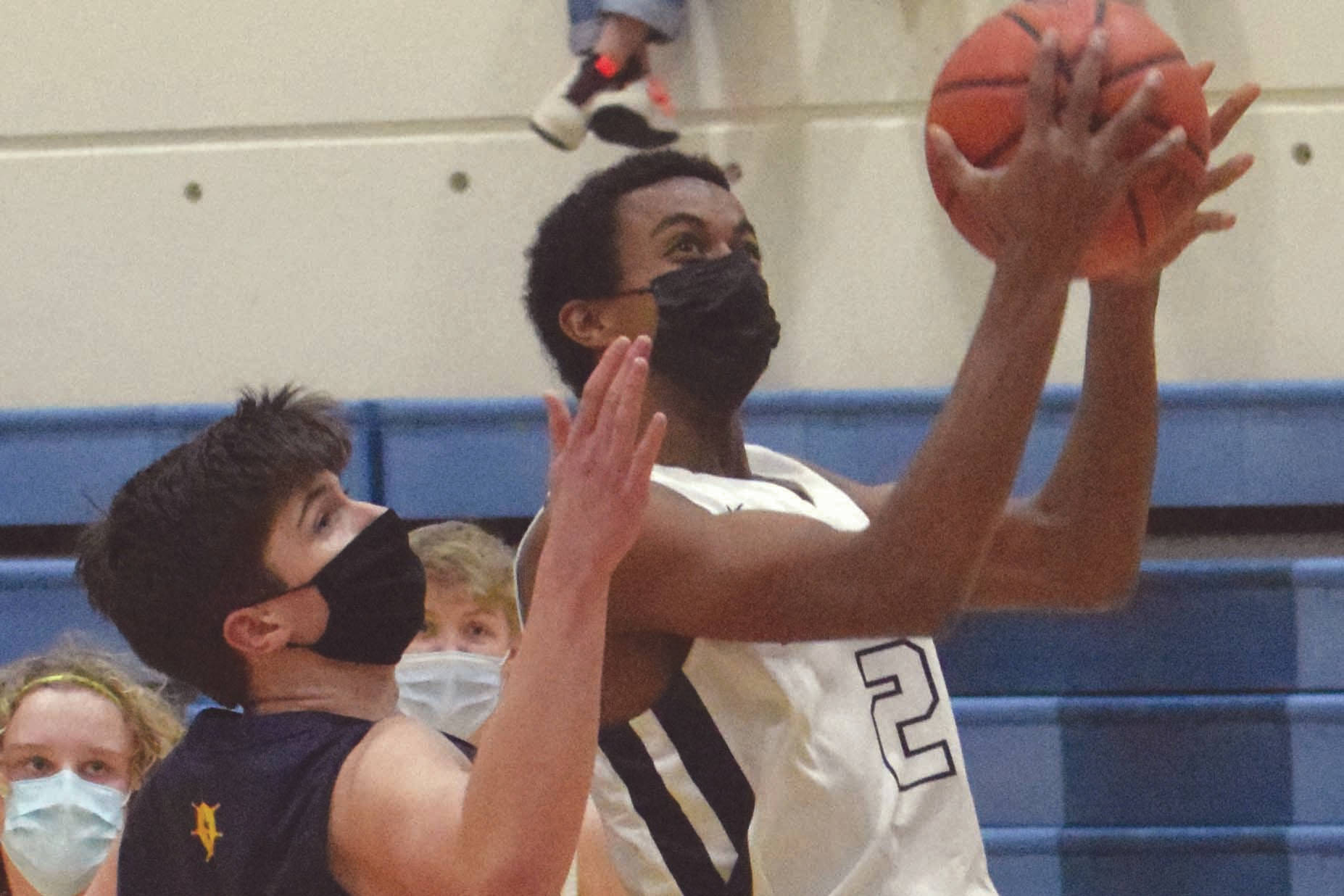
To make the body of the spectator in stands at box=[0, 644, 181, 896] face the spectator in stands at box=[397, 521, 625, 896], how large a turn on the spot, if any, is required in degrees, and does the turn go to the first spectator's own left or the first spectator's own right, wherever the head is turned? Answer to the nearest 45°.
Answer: approximately 90° to the first spectator's own left

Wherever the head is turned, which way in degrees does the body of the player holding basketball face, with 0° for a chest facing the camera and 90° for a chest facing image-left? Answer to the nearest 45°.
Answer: approximately 315°

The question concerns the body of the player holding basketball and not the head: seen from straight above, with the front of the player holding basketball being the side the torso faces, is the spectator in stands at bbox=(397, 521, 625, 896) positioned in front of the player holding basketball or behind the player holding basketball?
behind

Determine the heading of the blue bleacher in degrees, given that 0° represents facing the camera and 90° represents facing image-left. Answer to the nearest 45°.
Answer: approximately 0°

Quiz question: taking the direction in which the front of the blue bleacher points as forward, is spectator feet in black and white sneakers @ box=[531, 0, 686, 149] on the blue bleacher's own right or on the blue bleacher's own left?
on the blue bleacher's own right
